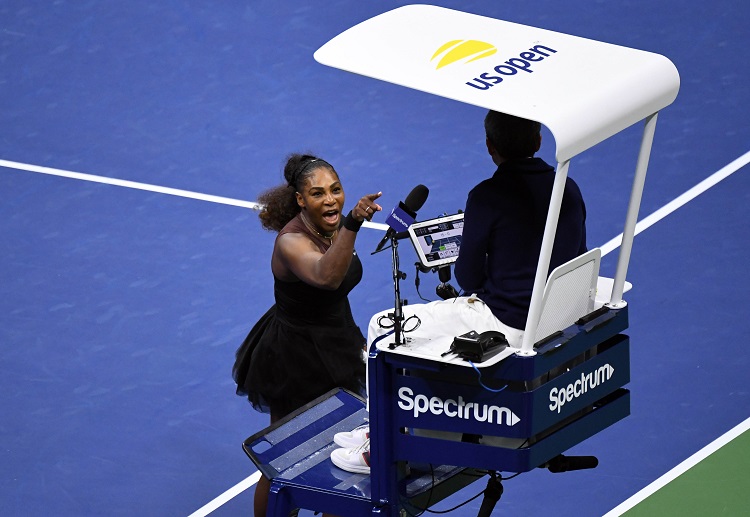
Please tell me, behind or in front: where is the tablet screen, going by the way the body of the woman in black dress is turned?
in front

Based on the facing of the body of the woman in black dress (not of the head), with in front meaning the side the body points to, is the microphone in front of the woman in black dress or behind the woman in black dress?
in front

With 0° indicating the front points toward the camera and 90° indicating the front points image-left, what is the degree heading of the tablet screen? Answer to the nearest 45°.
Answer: approximately 315°

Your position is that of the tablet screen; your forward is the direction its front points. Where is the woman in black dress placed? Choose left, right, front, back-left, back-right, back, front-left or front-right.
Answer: back

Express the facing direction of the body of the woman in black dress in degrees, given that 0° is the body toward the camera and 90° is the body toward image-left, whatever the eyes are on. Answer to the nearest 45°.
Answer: approximately 315°

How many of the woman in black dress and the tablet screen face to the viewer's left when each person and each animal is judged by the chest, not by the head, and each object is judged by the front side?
0

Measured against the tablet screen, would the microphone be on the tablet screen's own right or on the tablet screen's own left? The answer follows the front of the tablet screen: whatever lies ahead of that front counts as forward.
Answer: on the tablet screen's own right

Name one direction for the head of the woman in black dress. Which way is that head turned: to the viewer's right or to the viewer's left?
to the viewer's right
